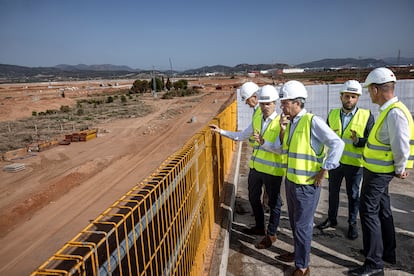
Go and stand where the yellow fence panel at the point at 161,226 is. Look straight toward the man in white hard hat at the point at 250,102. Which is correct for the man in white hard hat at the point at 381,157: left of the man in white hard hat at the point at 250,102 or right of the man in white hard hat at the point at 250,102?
right

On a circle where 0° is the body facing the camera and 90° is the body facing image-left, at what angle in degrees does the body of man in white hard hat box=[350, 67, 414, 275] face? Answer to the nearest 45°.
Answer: approximately 90°

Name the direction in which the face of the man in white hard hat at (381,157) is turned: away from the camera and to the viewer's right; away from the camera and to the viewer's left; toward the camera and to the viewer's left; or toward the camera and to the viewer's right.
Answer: away from the camera and to the viewer's left

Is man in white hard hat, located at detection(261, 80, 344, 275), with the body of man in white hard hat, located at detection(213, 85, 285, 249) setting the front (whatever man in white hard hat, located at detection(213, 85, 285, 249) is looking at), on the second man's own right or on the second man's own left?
on the second man's own left

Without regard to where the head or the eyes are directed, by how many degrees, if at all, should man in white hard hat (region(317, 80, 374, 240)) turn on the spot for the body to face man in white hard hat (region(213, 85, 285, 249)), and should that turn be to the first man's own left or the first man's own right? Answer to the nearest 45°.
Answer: approximately 45° to the first man's own right

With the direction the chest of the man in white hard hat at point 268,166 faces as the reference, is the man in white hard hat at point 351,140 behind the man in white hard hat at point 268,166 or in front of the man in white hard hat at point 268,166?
behind

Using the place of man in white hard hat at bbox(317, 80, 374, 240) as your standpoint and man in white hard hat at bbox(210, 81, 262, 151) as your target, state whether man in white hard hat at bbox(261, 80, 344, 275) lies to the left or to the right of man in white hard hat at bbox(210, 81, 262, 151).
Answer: left

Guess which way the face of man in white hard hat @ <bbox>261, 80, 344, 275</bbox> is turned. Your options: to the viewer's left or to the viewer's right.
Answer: to the viewer's left

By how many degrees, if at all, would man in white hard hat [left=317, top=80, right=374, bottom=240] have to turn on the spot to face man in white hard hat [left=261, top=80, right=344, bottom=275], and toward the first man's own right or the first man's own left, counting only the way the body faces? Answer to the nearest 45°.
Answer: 0° — they already face them

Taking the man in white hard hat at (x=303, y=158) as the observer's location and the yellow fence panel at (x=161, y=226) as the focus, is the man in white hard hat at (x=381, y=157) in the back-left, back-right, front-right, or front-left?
back-left
